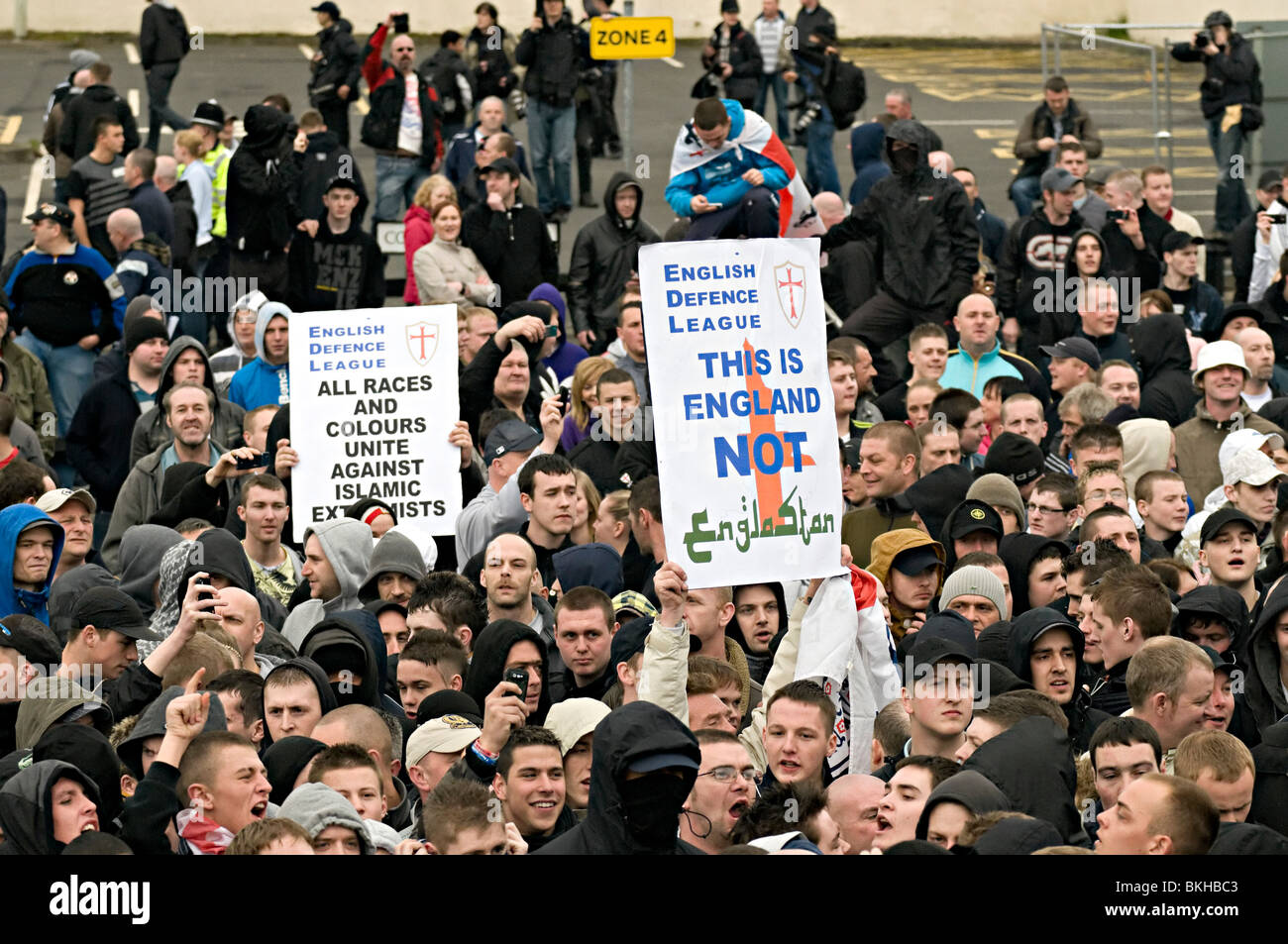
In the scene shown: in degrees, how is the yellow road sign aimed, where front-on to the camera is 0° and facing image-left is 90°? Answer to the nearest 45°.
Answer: approximately 0°

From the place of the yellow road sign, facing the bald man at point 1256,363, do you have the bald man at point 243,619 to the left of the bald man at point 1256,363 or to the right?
right

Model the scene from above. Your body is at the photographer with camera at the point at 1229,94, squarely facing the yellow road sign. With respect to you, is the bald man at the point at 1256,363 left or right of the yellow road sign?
left

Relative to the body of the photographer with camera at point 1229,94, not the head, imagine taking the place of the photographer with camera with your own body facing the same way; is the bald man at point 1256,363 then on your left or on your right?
on your left

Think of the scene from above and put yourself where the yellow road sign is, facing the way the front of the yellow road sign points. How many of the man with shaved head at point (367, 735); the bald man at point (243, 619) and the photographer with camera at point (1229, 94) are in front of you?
2

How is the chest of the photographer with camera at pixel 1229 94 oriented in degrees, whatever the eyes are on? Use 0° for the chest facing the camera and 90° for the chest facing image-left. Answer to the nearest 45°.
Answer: approximately 45°

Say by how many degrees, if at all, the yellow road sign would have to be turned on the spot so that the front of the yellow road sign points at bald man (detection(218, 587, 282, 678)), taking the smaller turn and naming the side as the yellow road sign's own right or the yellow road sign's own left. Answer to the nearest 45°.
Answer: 0° — it already faces them

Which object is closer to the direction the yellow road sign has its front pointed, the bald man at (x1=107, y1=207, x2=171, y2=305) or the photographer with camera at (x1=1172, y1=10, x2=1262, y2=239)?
the bald man

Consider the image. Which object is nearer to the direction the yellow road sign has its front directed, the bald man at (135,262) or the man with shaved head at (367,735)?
the man with shaved head
